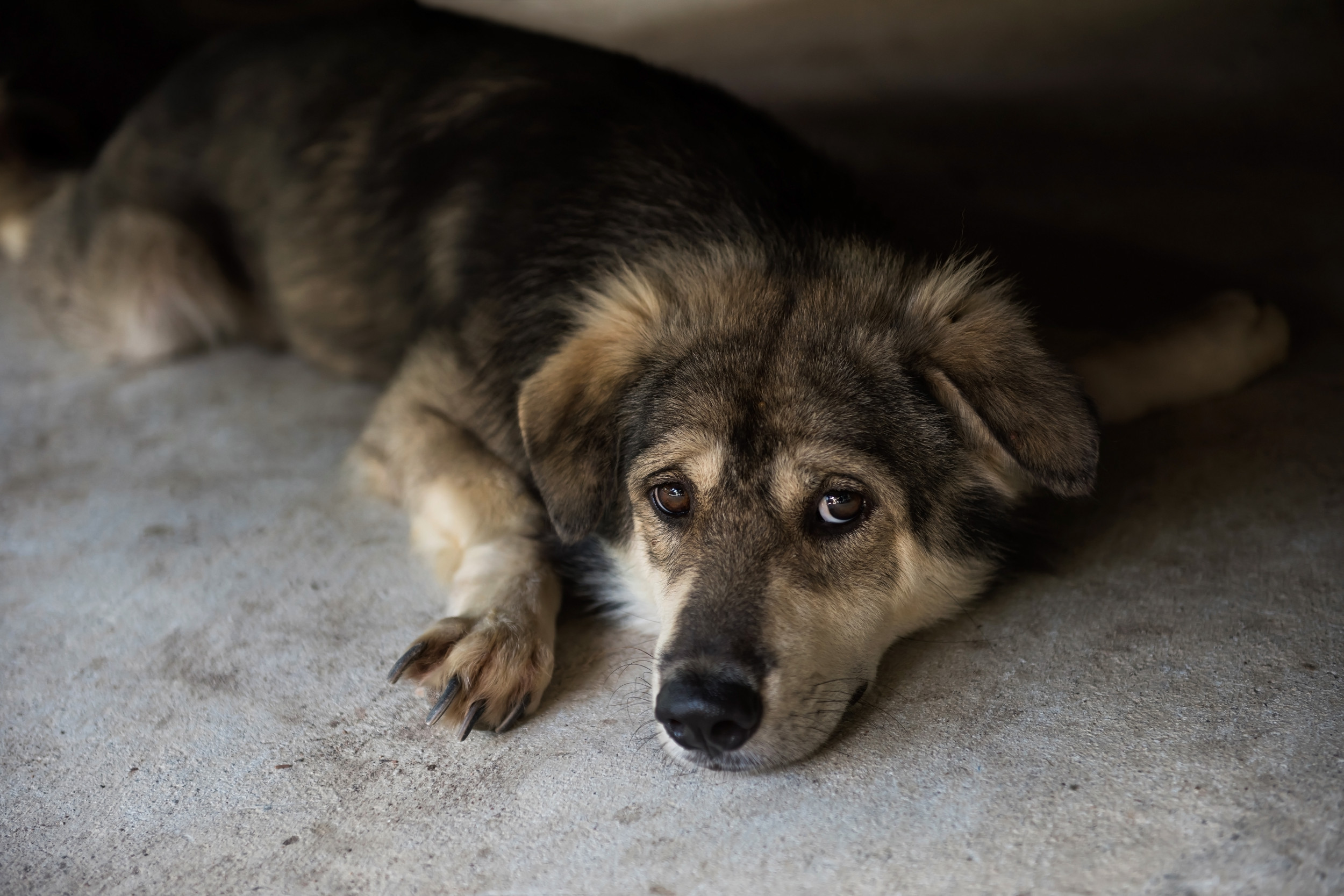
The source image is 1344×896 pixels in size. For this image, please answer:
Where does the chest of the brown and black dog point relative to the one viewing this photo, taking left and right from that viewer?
facing the viewer and to the right of the viewer
